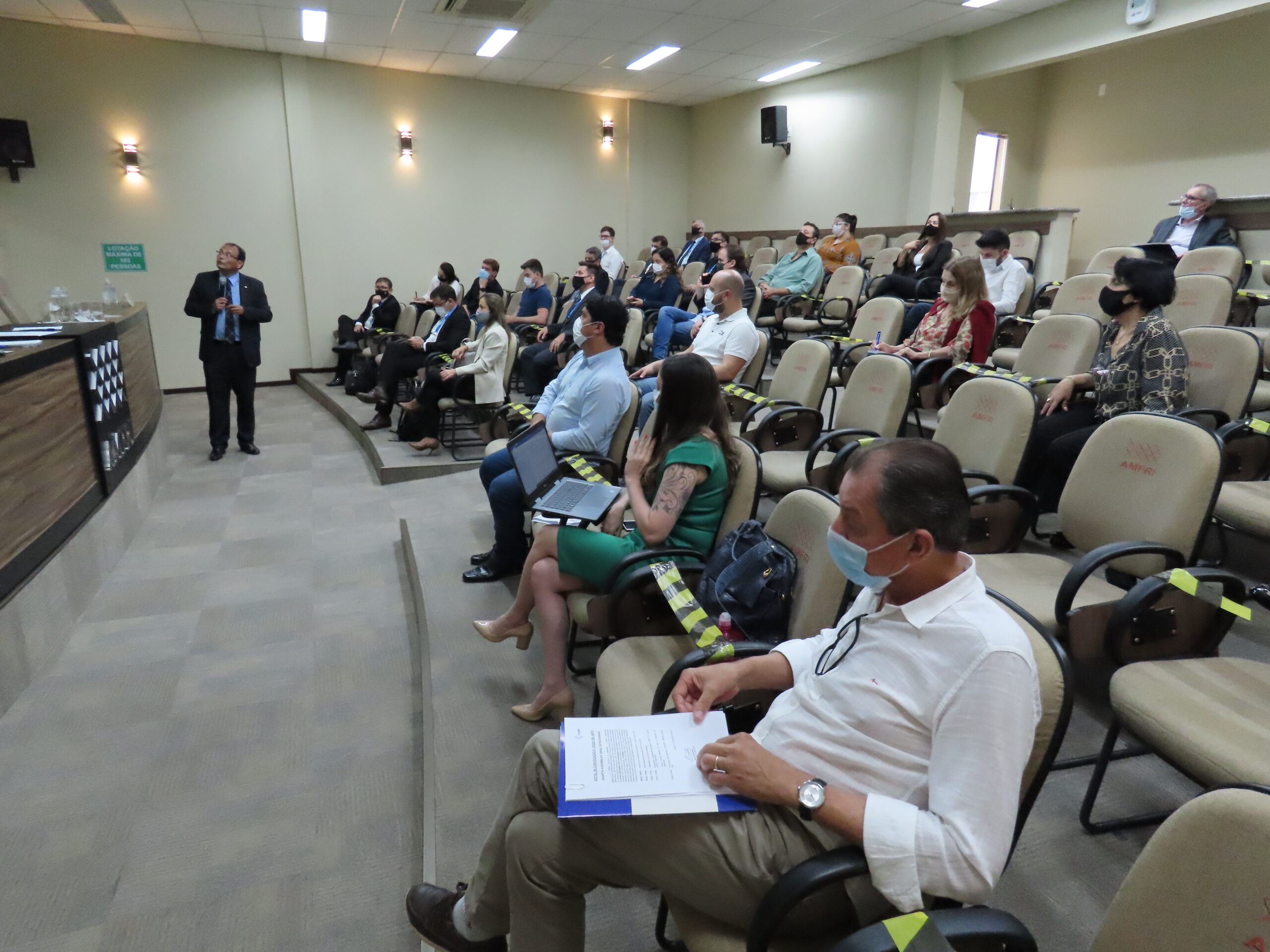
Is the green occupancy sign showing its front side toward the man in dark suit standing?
yes

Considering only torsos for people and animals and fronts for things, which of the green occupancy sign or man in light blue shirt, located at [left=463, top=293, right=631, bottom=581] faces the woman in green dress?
the green occupancy sign

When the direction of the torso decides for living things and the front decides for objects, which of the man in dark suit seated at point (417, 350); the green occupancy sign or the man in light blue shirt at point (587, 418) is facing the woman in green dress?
the green occupancy sign

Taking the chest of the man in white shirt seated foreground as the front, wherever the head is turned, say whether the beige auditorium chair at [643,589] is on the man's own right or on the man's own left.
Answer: on the man's own right

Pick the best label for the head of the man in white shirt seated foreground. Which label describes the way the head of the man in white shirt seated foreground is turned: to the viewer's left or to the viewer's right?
to the viewer's left

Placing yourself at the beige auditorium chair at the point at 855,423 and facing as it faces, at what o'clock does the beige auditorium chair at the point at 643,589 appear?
the beige auditorium chair at the point at 643,589 is roughly at 11 o'clock from the beige auditorium chair at the point at 855,423.

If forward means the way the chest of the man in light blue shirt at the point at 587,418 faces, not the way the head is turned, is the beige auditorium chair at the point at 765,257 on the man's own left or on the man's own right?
on the man's own right

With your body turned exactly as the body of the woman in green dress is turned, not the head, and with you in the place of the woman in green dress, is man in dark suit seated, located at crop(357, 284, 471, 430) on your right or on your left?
on your right

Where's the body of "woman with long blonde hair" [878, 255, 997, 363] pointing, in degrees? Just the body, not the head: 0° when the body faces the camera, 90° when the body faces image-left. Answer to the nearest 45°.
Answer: approximately 45°

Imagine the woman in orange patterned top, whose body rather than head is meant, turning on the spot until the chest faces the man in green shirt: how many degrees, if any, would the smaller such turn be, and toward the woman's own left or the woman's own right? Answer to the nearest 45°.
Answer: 0° — they already face them
